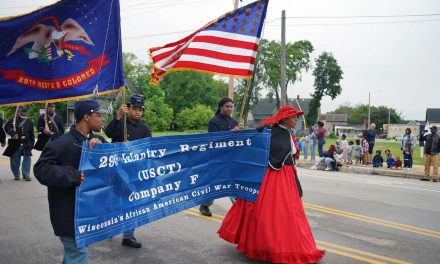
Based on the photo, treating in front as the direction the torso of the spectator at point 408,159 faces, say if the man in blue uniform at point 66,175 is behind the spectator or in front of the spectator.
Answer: in front

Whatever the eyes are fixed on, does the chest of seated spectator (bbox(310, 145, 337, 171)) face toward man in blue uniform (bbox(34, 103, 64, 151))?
yes

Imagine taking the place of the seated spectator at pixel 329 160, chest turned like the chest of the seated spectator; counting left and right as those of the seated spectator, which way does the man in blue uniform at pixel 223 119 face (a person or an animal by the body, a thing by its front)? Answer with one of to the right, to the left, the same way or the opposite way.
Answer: to the left

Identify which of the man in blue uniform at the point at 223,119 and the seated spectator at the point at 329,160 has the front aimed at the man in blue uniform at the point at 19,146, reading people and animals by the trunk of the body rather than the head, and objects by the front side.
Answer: the seated spectator

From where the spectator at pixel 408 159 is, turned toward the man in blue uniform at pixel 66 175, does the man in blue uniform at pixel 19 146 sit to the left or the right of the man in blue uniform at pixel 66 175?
right

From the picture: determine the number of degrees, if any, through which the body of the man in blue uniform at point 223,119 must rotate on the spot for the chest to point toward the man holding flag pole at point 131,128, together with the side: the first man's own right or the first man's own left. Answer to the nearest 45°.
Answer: approximately 90° to the first man's own right

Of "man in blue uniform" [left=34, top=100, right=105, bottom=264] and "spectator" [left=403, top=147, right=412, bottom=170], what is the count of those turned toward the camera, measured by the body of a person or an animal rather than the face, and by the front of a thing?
1

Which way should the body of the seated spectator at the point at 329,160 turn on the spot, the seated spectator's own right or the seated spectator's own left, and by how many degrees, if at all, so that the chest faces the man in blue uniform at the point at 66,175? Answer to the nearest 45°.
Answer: approximately 45° to the seated spectator's own left

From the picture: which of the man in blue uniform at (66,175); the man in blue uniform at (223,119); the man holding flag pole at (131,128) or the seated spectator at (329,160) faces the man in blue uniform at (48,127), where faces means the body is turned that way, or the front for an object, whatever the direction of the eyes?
the seated spectator

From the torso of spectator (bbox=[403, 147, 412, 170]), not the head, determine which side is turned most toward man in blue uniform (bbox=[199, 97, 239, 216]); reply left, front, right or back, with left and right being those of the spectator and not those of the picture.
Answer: front

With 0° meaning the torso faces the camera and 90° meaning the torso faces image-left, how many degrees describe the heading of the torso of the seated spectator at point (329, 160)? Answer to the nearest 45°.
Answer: approximately 45°
